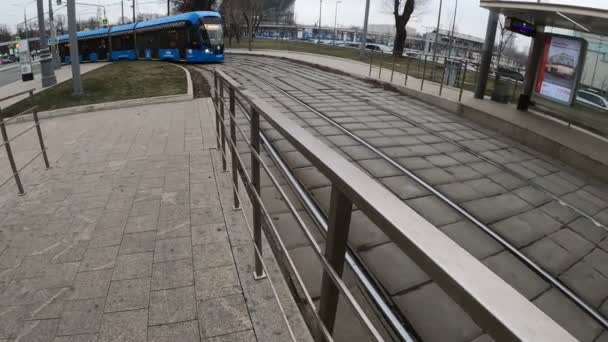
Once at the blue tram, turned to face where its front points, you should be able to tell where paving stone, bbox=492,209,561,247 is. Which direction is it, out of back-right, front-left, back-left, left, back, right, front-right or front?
front-right

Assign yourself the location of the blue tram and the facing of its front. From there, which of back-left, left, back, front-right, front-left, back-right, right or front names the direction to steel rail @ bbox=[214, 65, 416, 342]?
front-right

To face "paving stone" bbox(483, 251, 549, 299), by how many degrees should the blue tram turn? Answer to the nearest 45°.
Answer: approximately 45° to its right

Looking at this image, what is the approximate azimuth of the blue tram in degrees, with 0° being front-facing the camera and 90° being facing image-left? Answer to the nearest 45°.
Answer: approximately 315°

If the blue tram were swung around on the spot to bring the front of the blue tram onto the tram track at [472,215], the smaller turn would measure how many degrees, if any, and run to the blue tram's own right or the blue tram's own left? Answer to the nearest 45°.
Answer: approximately 45° to the blue tram's own right

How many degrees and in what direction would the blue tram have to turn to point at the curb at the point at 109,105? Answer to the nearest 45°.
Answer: approximately 45° to its right

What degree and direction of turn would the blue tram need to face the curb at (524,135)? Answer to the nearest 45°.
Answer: approximately 45° to its right

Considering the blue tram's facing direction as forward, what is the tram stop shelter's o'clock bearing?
The tram stop shelter is roughly at 1 o'clock from the blue tram.

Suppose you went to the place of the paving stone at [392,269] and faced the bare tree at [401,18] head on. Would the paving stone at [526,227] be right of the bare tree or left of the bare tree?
right
